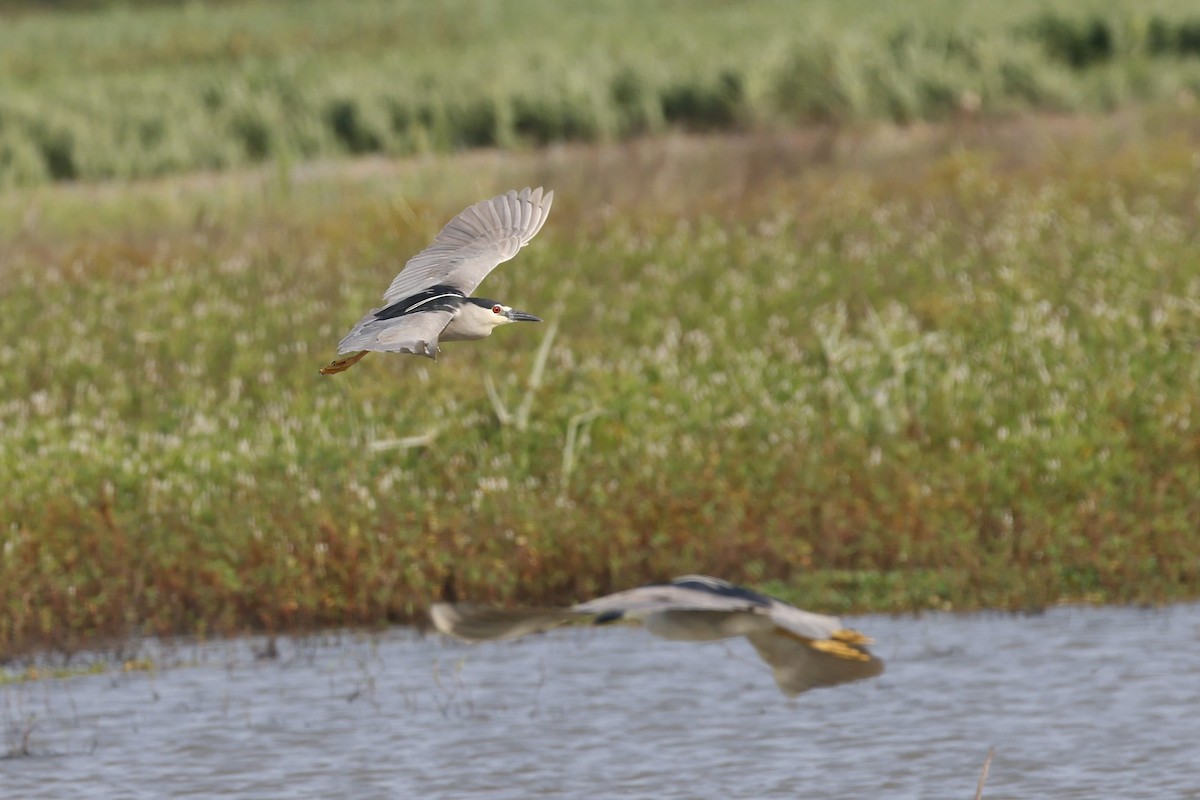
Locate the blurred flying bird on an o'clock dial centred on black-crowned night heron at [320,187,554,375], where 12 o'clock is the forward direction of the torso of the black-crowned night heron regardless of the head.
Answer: The blurred flying bird is roughly at 2 o'clock from the black-crowned night heron.

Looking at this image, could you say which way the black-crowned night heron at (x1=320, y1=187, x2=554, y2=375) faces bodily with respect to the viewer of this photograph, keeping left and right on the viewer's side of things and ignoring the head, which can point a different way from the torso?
facing to the right of the viewer
